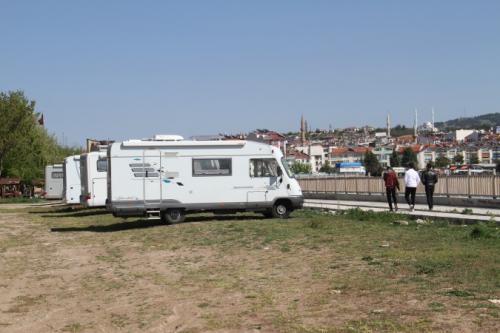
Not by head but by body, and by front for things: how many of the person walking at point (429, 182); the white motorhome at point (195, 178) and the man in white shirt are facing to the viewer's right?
1

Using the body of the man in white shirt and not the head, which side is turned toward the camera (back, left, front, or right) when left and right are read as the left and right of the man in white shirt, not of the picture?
back

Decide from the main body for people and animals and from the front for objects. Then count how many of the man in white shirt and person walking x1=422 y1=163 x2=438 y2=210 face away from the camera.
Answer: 2

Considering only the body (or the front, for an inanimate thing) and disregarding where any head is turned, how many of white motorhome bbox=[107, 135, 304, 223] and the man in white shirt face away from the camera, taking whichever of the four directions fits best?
1

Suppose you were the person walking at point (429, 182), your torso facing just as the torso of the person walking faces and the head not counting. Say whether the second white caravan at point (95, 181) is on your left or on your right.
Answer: on your left

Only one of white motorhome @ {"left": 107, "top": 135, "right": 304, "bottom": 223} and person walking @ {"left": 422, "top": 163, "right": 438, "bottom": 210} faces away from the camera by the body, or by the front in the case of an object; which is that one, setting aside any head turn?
the person walking

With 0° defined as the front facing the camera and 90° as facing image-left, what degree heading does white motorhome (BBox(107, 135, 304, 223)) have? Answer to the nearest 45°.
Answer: approximately 270°

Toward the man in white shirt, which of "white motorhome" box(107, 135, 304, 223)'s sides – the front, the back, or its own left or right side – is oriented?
front

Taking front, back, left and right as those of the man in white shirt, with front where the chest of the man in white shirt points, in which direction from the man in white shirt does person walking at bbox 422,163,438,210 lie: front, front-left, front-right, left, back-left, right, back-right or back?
front-right

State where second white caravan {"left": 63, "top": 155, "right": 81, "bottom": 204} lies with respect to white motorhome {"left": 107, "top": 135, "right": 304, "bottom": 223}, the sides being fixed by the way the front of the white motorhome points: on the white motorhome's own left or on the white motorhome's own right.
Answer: on the white motorhome's own left

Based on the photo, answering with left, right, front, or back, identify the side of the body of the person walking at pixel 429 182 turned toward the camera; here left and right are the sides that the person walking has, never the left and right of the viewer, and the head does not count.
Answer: back

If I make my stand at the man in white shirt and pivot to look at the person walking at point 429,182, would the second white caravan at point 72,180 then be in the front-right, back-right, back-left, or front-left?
back-left

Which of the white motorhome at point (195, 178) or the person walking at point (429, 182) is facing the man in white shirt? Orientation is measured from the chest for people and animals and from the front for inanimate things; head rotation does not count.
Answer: the white motorhome

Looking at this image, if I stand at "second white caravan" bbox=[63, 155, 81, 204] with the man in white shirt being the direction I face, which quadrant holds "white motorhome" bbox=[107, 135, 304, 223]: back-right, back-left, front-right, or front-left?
front-right
